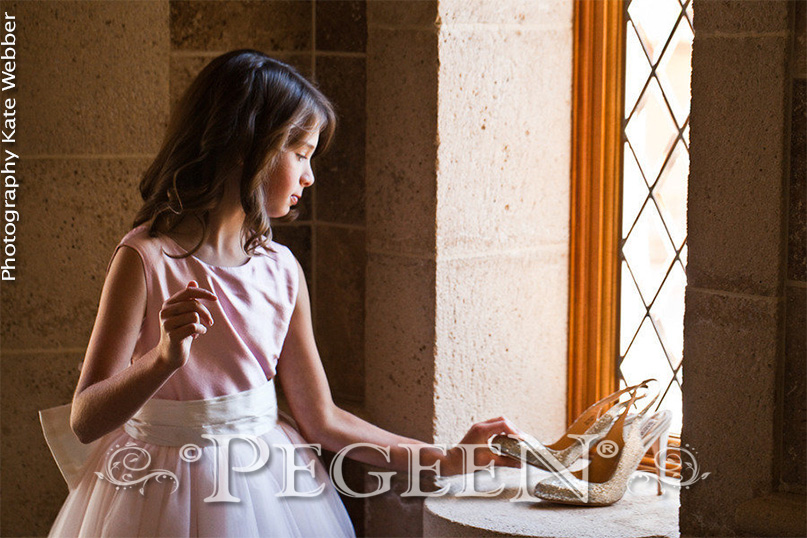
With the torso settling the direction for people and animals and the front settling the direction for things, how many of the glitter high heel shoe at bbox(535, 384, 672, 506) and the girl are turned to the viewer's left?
1

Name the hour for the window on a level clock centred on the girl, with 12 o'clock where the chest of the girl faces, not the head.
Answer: The window is roughly at 10 o'clock from the girl.

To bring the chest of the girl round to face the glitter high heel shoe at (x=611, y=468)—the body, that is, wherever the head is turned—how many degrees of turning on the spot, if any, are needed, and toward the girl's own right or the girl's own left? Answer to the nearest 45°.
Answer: approximately 45° to the girl's own left

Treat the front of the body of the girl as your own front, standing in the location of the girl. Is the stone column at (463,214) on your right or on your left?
on your left

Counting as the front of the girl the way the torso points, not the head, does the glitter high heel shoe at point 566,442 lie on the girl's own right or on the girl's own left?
on the girl's own left

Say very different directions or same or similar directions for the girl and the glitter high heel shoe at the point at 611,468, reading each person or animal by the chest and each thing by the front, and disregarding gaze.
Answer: very different directions

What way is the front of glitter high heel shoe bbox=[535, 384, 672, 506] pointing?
to the viewer's left

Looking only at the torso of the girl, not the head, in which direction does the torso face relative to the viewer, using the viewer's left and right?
facing the viewer and to the right of the viewer

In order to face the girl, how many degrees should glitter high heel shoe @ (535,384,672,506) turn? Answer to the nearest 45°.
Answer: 0° — it already faces them

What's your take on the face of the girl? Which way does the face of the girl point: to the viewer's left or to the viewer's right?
to the viewer's right
